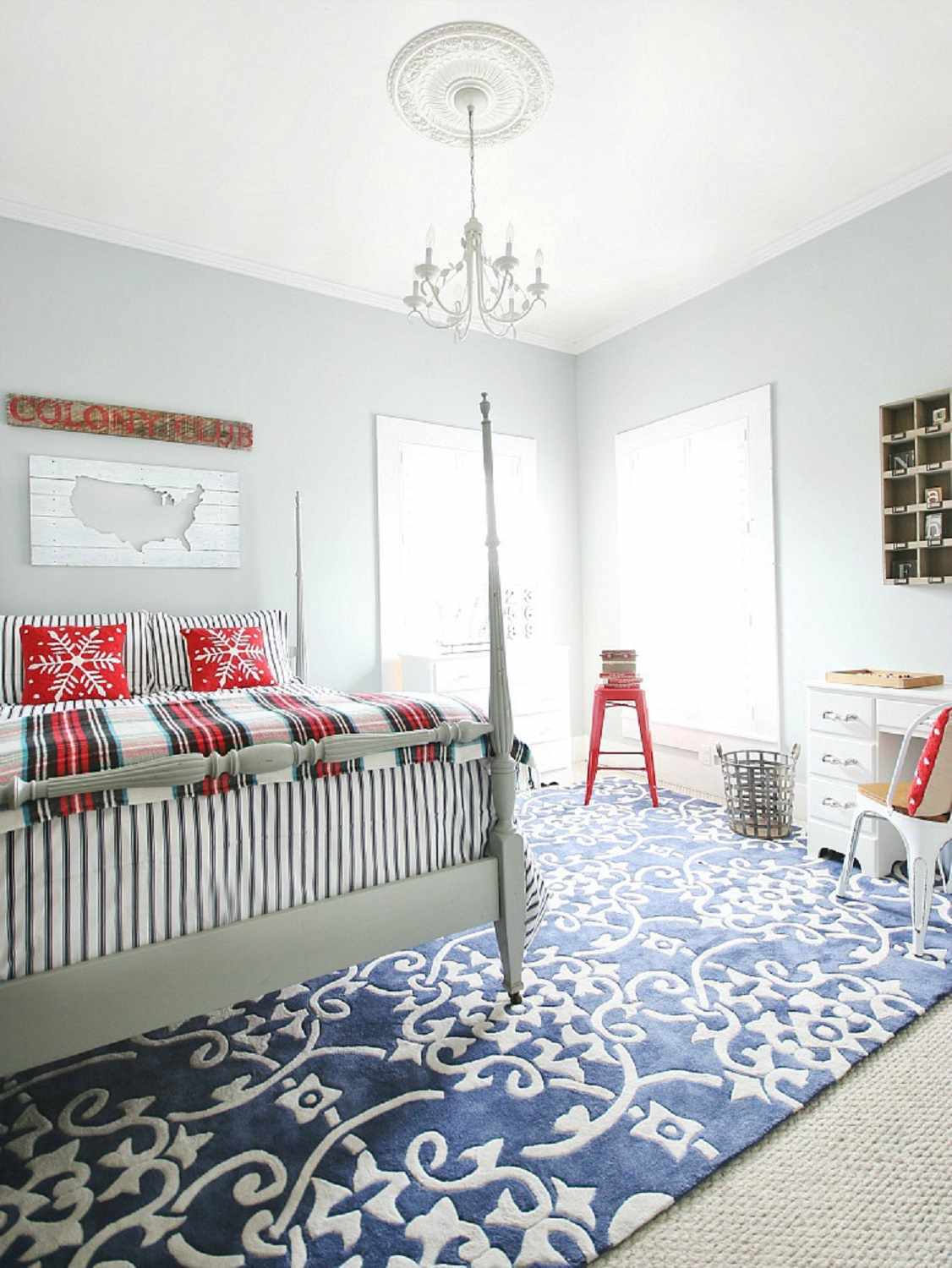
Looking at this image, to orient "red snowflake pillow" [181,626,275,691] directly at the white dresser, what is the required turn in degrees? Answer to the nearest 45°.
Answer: approximately 90° to its left

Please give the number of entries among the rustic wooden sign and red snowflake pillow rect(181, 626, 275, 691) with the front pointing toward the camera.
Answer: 2

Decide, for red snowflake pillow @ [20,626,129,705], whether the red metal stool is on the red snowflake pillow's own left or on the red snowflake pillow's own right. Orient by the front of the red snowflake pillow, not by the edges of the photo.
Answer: on the red snowflake pillow's own left

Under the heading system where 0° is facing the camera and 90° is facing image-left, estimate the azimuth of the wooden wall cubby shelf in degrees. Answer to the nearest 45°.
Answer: approximately 45°

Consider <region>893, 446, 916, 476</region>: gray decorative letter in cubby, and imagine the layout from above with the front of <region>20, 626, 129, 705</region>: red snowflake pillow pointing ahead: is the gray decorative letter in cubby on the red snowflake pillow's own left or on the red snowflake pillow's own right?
on the red snowflake pillow's own left

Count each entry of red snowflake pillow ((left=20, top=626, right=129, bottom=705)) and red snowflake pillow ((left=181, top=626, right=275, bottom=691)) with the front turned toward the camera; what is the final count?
2

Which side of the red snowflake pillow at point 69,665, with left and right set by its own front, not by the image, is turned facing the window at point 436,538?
left
